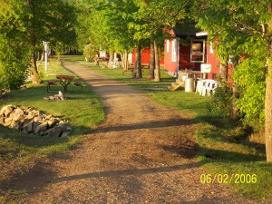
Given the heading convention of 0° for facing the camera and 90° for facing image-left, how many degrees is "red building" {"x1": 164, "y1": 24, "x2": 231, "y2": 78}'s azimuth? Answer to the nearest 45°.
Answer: approximately 0°

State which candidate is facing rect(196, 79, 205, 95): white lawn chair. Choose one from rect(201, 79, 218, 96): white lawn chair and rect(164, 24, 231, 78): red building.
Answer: the red building

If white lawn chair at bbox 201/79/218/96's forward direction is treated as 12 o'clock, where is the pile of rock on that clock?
The pile of rock is roughly at 12 o'clock from the white lawn chair.

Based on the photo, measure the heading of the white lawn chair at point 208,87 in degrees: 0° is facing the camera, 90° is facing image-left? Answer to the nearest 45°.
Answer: approximately 45°

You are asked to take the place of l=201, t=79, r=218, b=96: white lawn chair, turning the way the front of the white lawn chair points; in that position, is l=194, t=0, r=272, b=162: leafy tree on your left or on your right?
on your left

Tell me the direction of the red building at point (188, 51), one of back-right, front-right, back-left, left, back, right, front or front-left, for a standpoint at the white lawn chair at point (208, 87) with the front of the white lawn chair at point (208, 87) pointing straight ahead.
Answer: back-right
